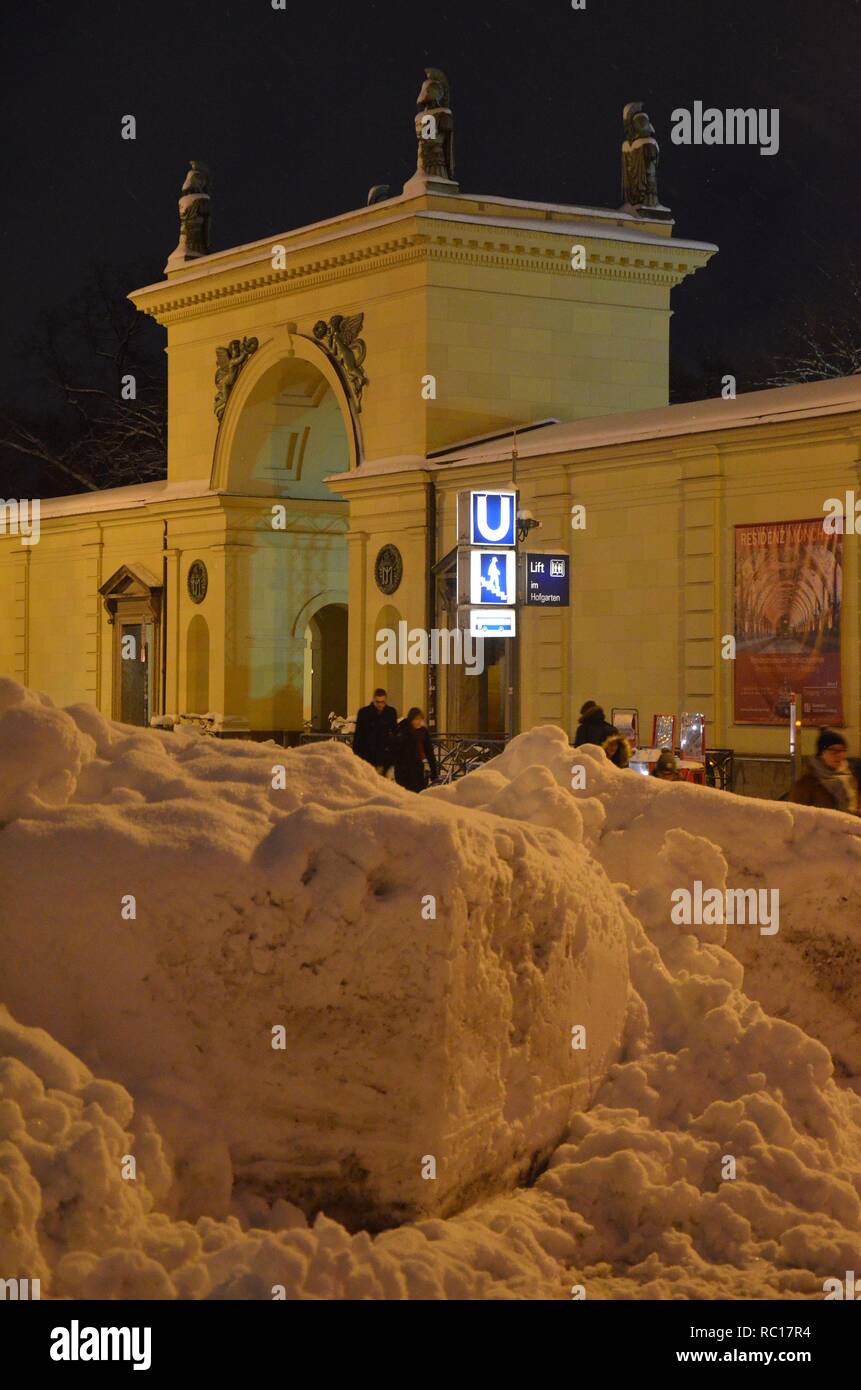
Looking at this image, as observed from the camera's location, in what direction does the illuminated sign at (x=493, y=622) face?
facing the viewer

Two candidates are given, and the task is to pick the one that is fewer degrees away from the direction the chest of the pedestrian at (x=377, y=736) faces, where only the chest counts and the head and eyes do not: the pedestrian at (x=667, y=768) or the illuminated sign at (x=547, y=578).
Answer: the pedestrian

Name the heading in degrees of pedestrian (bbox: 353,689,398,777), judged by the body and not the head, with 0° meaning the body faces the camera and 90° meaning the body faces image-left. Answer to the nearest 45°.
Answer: approximately 0°

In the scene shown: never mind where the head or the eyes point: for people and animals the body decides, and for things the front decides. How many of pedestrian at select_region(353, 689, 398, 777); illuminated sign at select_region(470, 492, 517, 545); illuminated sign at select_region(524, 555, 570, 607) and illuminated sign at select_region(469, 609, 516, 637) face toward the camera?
4

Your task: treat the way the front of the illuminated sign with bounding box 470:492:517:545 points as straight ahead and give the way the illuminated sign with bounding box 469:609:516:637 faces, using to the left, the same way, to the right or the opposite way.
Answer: the same way

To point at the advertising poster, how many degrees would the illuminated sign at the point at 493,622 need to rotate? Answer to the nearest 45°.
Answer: approximately 135° to its left

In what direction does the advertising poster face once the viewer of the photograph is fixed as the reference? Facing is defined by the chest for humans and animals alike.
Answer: facing the viewer and to the left of the viewer

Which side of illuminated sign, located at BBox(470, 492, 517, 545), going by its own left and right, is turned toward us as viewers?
front

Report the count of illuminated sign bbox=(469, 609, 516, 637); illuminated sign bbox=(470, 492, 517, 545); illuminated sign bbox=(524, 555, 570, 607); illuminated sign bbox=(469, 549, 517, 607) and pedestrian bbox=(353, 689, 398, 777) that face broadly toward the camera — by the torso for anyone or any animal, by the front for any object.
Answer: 5

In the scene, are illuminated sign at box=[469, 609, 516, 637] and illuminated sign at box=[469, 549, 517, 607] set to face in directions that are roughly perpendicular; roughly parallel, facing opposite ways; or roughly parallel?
roughly parallel

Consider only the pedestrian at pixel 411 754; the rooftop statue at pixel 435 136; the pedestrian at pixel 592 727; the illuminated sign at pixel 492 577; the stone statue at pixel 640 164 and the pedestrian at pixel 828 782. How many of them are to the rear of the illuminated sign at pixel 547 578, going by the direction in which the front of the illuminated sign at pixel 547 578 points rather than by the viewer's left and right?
2

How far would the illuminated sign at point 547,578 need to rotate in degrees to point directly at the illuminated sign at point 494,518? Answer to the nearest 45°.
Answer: approximately 45° to its right

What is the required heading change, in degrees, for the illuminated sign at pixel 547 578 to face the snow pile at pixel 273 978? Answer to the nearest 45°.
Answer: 0° — it already faces it

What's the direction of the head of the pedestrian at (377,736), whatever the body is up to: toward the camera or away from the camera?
toward the camera

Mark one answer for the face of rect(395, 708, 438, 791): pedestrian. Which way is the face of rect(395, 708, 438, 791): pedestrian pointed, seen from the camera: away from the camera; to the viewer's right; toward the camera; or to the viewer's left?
toward the camera
